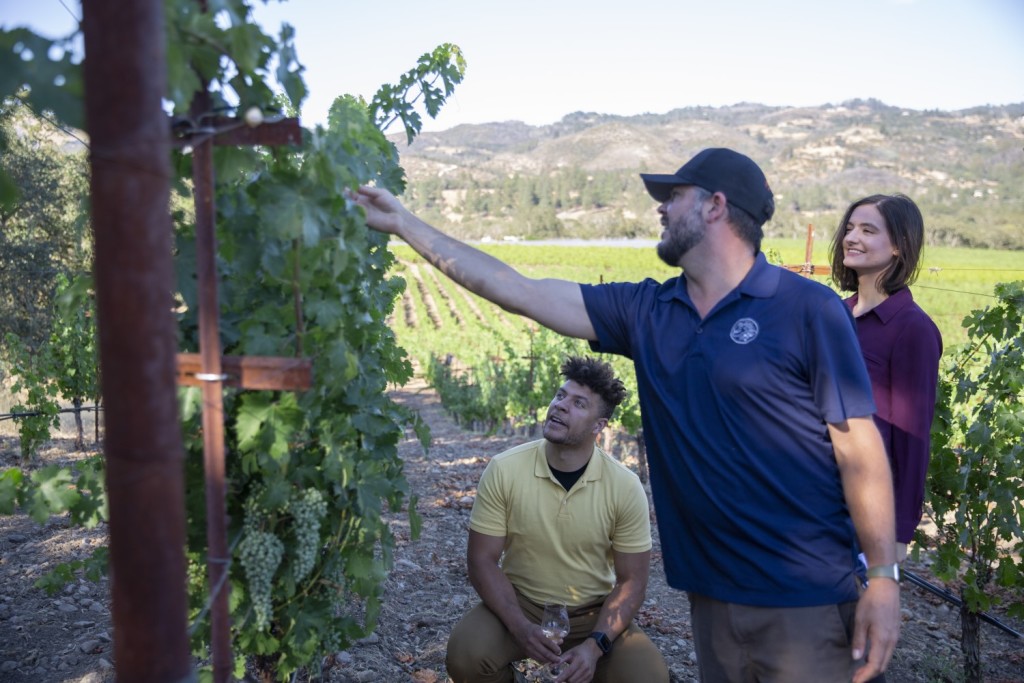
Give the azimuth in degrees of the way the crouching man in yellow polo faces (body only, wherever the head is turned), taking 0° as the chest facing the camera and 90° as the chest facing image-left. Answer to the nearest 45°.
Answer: approximately 0°

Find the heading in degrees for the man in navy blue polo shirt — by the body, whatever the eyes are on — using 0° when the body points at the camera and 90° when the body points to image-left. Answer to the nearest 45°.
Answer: approximately 45°

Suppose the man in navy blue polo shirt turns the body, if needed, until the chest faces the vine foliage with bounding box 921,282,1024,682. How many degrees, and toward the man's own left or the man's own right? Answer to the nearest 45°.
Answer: approximately 180°

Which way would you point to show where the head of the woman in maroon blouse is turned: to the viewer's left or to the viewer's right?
to the viewer's left

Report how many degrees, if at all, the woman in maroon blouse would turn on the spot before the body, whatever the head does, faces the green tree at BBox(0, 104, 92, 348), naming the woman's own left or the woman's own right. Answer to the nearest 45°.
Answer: approximately 90° to the woman's own right

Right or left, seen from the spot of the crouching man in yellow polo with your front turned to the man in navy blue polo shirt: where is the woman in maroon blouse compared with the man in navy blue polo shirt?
left

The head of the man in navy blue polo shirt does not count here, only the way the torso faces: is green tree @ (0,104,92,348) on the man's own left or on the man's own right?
on the man's own right

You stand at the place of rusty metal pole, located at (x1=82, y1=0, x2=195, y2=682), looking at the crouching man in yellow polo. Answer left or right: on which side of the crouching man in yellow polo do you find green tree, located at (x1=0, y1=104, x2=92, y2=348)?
left

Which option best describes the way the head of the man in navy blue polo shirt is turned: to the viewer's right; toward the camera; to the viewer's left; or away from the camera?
to the viewer's left
